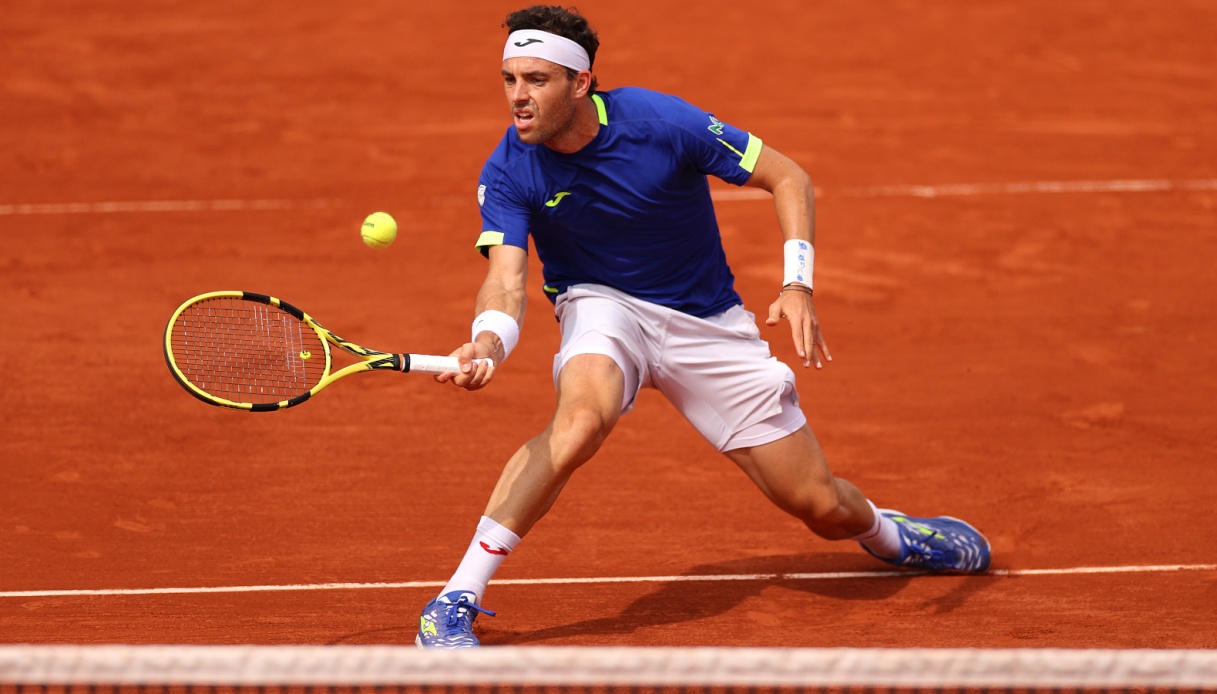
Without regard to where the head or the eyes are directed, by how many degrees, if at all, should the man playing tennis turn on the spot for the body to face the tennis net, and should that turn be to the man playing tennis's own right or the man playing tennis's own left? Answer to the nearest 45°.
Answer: approximately 45° to the man playing tennis's own left

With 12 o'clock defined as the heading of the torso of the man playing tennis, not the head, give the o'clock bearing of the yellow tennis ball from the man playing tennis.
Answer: The yellow tennis ball is roughly at 1 o'clock from the man playing tennis.

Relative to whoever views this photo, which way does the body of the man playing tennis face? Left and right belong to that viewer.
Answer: facing the viewer and to the left of the viewer
